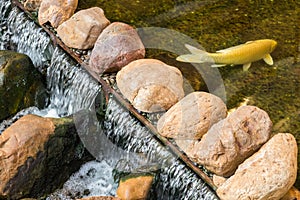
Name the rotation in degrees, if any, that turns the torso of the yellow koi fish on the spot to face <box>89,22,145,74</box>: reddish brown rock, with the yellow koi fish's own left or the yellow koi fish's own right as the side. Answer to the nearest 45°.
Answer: approximately 180°

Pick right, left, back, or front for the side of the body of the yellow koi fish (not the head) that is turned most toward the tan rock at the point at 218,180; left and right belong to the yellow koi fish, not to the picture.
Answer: right

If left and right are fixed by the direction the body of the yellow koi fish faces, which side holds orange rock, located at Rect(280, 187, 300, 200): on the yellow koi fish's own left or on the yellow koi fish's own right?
on the yellow koi fish's own right

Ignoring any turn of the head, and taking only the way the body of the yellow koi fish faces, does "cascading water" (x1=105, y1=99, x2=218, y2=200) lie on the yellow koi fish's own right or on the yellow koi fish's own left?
on the yellow koi fish's own right

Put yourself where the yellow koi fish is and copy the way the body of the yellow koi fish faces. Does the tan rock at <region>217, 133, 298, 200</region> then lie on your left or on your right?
on your right

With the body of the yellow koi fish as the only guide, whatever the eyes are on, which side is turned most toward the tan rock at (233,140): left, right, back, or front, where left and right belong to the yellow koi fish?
right

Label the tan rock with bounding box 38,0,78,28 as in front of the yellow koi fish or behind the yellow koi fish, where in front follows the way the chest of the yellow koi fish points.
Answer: behind

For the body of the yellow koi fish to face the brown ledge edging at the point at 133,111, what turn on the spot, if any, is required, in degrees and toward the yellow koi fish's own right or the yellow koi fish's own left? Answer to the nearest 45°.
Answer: approximately 135° to the yellow koi fish's own right

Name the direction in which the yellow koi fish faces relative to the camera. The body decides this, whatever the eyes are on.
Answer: to the viewer's right

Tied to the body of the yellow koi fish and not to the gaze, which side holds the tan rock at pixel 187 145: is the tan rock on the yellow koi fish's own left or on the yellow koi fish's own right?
on the yellow koi fish's own right

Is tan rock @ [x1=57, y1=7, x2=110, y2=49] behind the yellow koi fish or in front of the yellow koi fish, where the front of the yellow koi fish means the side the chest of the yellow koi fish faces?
behind

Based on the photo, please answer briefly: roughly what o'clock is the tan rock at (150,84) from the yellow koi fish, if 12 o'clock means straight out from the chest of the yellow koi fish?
The tan rock is roughly at 5 o'clock from the yellow koi fish.

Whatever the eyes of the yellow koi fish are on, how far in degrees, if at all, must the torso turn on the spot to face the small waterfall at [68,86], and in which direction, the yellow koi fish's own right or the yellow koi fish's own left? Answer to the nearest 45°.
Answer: approximately 180°

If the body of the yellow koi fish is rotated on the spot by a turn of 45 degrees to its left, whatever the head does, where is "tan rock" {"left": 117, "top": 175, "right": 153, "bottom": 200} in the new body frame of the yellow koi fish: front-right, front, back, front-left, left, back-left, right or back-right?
back
